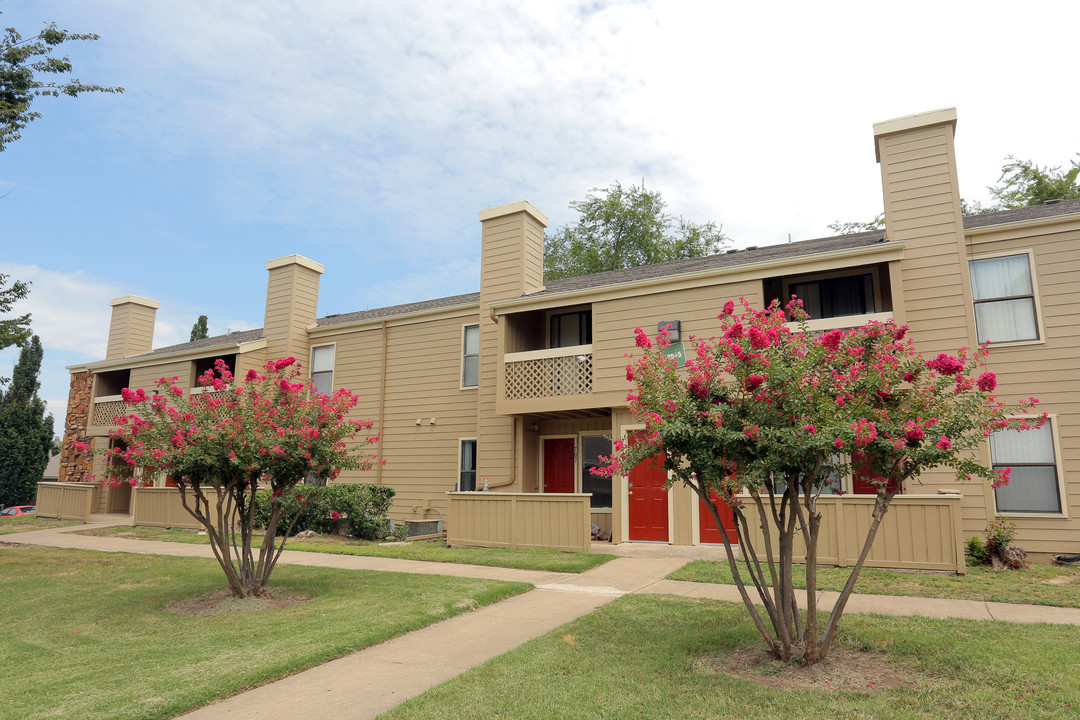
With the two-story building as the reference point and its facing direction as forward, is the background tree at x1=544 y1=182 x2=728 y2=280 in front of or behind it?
behind

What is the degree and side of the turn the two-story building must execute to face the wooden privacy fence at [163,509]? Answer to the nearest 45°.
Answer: approximately 45° to its right

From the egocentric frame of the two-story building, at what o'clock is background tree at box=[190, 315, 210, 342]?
The background tree is roughly at 3 o'clock from the two-story building.

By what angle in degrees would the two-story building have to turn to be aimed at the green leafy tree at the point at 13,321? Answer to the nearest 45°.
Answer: approximately 45° to its right

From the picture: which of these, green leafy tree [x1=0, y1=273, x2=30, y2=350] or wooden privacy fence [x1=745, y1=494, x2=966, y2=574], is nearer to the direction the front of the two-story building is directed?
the green leafy tree

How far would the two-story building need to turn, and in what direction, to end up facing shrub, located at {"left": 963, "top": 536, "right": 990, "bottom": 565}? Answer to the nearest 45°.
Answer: approximately 90° to its left

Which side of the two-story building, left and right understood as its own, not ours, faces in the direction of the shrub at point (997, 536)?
left

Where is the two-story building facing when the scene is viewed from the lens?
facing the viewer and to the left of the viewer

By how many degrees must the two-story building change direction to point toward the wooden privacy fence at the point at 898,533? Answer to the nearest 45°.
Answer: approximately 90° to its left

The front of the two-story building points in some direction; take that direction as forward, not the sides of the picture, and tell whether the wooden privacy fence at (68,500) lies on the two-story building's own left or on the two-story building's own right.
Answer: on the two-story building's own right

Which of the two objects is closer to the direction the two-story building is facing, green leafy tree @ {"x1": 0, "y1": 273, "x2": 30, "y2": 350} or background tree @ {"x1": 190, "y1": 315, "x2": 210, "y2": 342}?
the green leafy tree

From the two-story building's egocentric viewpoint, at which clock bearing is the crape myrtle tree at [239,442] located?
The crape myrtle tree is roughly at 12 o'clock from the two-story building.
